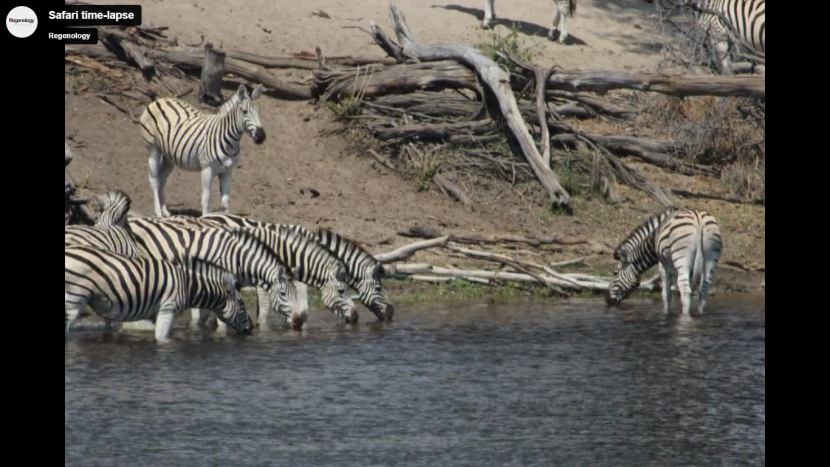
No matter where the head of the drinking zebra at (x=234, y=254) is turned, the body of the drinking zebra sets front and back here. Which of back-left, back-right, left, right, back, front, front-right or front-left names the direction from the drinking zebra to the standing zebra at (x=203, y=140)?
left

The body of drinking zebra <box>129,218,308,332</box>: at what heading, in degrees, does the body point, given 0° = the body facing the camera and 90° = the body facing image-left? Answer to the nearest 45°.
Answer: approximately 270°

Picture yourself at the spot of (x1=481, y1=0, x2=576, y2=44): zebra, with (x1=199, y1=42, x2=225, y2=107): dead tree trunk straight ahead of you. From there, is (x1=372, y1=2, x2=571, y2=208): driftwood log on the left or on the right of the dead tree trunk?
left

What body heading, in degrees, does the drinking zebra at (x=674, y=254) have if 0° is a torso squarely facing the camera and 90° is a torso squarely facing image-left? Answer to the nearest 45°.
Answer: approximately 135°

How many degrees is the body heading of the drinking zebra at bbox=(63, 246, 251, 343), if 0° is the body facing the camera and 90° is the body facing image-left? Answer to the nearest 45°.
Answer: approximately 270°

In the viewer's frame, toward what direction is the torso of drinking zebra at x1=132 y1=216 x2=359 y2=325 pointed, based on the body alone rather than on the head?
to the viewer's right
